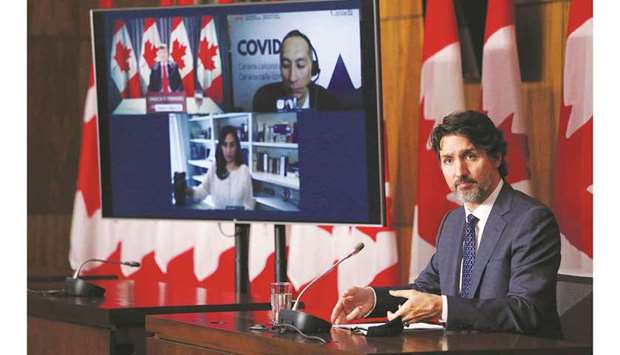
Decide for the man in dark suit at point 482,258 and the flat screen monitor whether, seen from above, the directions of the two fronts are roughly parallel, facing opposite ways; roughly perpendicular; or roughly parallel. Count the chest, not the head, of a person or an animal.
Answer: roughly parallel

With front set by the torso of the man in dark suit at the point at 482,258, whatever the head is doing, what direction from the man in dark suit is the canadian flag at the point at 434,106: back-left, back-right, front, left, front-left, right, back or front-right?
back-right

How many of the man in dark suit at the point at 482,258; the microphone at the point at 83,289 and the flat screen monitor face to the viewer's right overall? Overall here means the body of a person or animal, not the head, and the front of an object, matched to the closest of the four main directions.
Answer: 1

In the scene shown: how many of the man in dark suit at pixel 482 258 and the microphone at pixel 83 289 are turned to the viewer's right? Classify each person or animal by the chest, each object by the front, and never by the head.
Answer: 1

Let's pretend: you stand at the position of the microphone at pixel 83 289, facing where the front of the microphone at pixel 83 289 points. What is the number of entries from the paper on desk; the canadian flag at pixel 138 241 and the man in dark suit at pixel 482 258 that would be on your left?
1

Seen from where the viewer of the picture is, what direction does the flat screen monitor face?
facing the viewer and to the left of the viewer

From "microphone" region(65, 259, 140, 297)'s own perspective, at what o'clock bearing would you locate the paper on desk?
The paper on desk is roughly at 2 o'clock from the microphone.

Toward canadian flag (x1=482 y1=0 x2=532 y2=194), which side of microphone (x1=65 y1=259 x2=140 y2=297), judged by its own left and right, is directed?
front

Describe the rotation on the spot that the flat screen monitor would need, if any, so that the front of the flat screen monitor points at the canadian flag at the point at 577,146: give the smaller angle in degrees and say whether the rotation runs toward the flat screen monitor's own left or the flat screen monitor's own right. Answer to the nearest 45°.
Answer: approximately 90° to the flat screen monitor's own left

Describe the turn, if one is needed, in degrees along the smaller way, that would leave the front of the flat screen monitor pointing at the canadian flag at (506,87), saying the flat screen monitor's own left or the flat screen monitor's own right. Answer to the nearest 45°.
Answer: approximately 135° to the flat screen monitor's own left

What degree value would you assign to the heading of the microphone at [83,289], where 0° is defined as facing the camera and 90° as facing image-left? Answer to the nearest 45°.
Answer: approximately 270°

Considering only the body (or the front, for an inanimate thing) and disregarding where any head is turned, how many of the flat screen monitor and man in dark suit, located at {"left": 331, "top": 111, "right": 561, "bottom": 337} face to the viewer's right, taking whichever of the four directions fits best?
0
